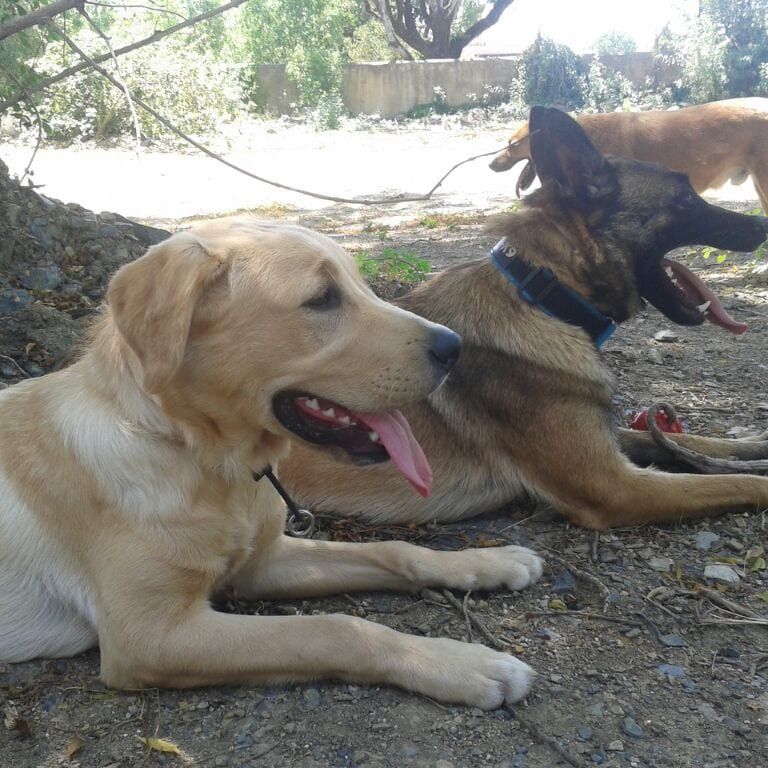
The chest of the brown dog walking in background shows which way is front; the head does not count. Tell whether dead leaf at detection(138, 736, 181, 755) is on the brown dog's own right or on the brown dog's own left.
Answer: on the brown dog's own left

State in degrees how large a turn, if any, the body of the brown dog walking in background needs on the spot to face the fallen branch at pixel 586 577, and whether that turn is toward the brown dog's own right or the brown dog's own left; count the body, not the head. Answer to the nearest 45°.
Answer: approximately 90° to the brown dog's own left

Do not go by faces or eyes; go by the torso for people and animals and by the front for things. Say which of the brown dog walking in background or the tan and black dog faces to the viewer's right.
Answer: the tan and black dog

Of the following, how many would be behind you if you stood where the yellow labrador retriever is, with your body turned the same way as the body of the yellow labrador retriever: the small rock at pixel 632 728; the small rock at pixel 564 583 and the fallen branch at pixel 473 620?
0

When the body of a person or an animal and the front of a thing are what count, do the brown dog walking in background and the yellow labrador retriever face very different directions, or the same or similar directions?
very different directions

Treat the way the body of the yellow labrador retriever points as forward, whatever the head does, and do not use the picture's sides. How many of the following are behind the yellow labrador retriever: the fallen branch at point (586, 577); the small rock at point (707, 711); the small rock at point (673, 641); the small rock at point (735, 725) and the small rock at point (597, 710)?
0

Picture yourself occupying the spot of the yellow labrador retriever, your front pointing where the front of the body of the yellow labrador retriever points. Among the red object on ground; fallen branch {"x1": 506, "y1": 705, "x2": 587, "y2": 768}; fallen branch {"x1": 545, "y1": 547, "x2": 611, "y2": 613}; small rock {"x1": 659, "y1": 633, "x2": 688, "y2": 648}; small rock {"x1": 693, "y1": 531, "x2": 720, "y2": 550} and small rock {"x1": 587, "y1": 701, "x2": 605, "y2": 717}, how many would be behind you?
0

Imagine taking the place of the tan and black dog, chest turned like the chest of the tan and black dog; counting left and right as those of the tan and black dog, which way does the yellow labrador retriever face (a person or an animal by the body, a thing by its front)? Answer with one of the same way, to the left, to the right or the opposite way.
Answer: the same way

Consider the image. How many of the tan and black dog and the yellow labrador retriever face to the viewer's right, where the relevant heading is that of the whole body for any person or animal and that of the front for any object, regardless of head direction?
2

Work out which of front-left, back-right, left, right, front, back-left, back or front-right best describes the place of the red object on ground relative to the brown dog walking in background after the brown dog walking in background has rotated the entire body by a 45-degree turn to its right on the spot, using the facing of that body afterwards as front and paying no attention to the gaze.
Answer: back-left

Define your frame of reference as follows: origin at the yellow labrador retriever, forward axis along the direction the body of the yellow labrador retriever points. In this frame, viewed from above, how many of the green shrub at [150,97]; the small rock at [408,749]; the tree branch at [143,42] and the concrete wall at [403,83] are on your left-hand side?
3

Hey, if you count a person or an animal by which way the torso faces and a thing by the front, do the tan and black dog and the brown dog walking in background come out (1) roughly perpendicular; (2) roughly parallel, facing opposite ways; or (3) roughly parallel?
roughly parallel, facing opposite ways

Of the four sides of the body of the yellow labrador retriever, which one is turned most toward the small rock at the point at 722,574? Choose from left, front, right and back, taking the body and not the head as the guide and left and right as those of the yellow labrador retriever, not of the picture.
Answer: front

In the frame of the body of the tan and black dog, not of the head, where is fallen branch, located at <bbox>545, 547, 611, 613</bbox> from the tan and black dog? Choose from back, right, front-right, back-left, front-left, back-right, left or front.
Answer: right

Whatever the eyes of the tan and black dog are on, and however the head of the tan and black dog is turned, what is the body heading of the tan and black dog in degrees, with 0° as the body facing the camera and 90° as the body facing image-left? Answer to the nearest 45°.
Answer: approximately 270°

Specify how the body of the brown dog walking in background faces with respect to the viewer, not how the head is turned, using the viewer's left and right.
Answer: facing to the left of the viewer

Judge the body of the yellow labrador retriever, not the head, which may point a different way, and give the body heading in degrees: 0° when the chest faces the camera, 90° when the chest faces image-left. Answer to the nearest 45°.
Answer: approximately 270°
